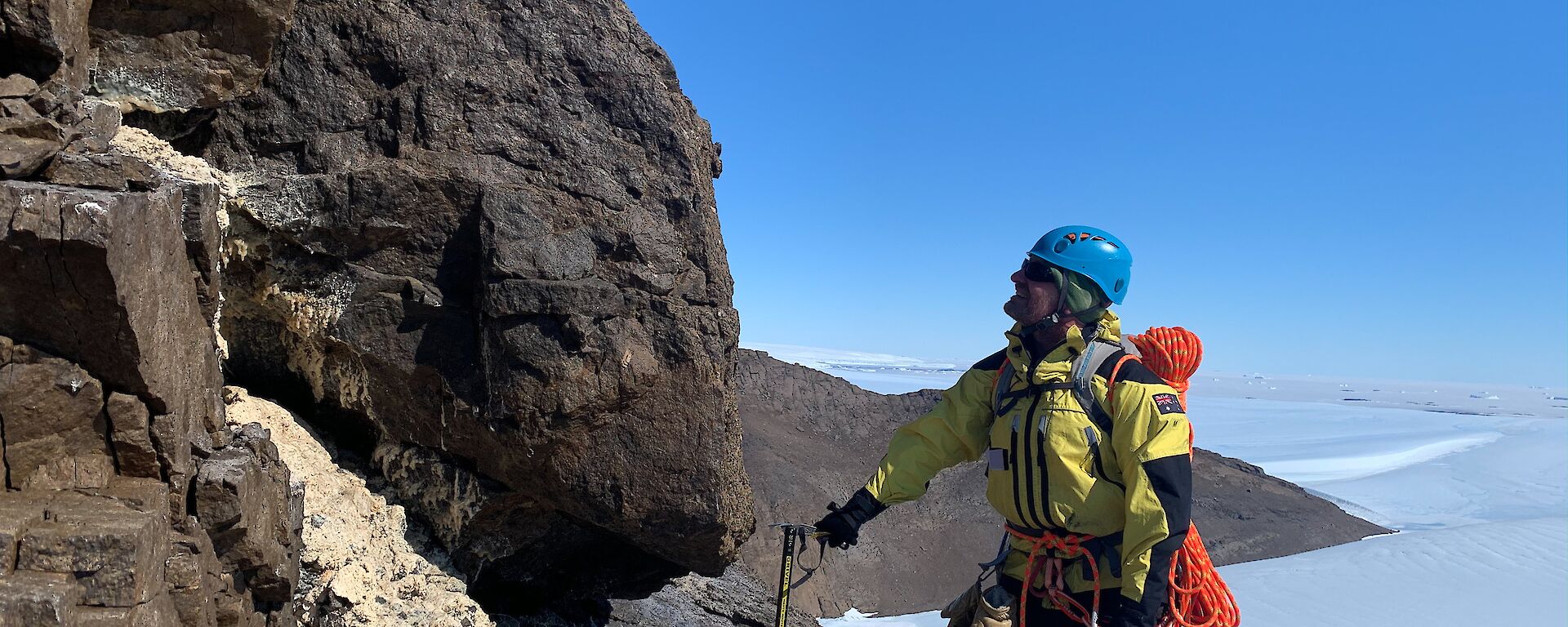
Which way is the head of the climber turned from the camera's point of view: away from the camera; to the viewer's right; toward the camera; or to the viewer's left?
to the viewer's left

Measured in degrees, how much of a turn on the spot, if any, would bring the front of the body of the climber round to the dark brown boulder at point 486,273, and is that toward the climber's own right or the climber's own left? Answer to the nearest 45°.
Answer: approximately 45° to the climber's own right

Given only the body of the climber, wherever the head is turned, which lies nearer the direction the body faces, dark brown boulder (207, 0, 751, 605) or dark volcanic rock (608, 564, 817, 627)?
the dark brown boulder
